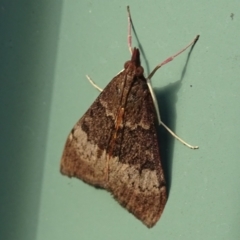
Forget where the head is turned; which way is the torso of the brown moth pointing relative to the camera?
away from the camera
